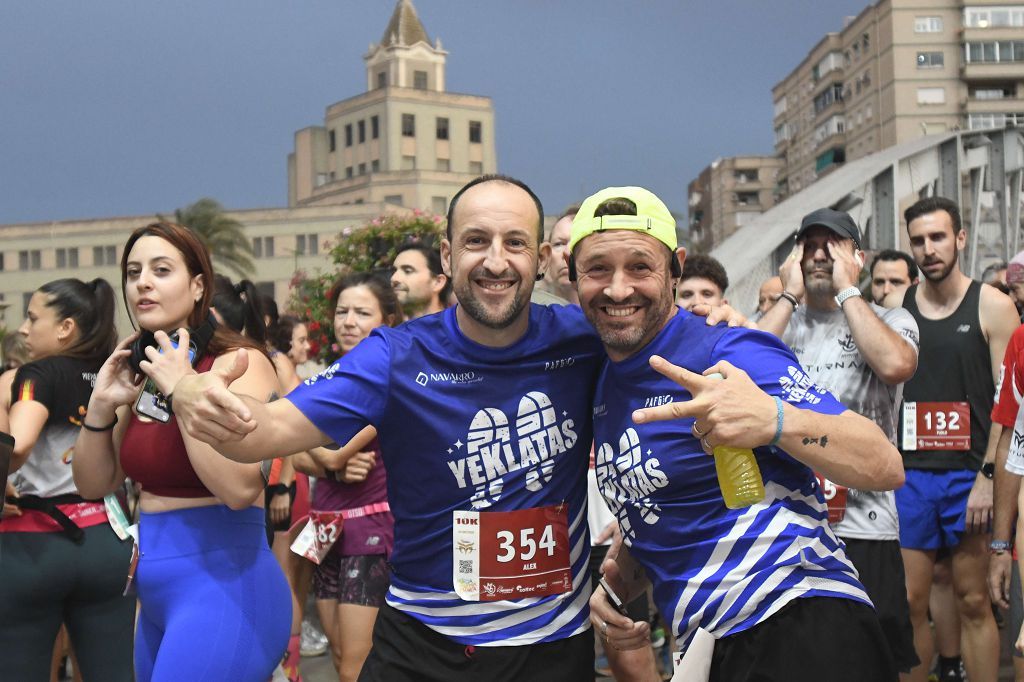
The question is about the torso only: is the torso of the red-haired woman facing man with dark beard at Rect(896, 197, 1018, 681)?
no

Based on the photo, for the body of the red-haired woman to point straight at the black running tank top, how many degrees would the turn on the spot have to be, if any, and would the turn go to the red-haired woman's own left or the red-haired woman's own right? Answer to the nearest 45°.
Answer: approximately 135° to the red-haired woman's own left

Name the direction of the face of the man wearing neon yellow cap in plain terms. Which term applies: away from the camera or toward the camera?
toward the camera

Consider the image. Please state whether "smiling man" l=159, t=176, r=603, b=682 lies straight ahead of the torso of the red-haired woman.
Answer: no

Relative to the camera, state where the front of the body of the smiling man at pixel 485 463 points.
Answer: toward the camera

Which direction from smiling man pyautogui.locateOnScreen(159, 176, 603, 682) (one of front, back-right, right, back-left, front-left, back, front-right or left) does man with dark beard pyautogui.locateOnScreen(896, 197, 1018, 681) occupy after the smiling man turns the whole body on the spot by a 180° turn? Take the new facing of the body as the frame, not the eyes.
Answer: front-right

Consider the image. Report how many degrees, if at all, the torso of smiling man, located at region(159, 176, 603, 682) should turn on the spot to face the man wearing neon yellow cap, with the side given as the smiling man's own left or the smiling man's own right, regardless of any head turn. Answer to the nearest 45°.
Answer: approximately 45° to the smiling man's own left

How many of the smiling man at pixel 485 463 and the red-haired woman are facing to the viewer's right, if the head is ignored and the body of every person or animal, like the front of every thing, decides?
0

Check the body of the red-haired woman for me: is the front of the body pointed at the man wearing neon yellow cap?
no

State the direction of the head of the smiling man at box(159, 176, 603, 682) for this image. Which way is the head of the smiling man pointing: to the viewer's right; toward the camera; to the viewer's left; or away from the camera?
toward the camera

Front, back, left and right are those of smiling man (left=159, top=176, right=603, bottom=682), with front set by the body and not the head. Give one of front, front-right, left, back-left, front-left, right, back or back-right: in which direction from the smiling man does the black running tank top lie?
back-left

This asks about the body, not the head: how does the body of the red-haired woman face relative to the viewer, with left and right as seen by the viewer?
facing the viewer and to the left of the viewer
